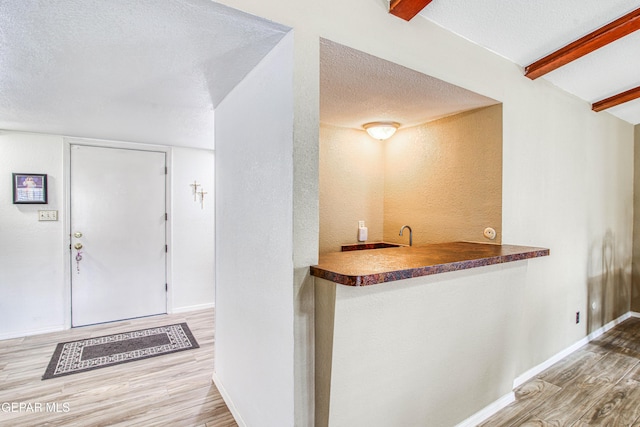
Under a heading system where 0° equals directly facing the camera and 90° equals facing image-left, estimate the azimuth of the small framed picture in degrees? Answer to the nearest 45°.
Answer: approximately 0°

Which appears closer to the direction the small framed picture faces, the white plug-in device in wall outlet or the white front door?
the white plug-in device in wall outlet

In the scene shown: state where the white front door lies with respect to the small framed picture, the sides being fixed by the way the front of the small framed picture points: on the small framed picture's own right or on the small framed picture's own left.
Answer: on the small framed picture's own left
